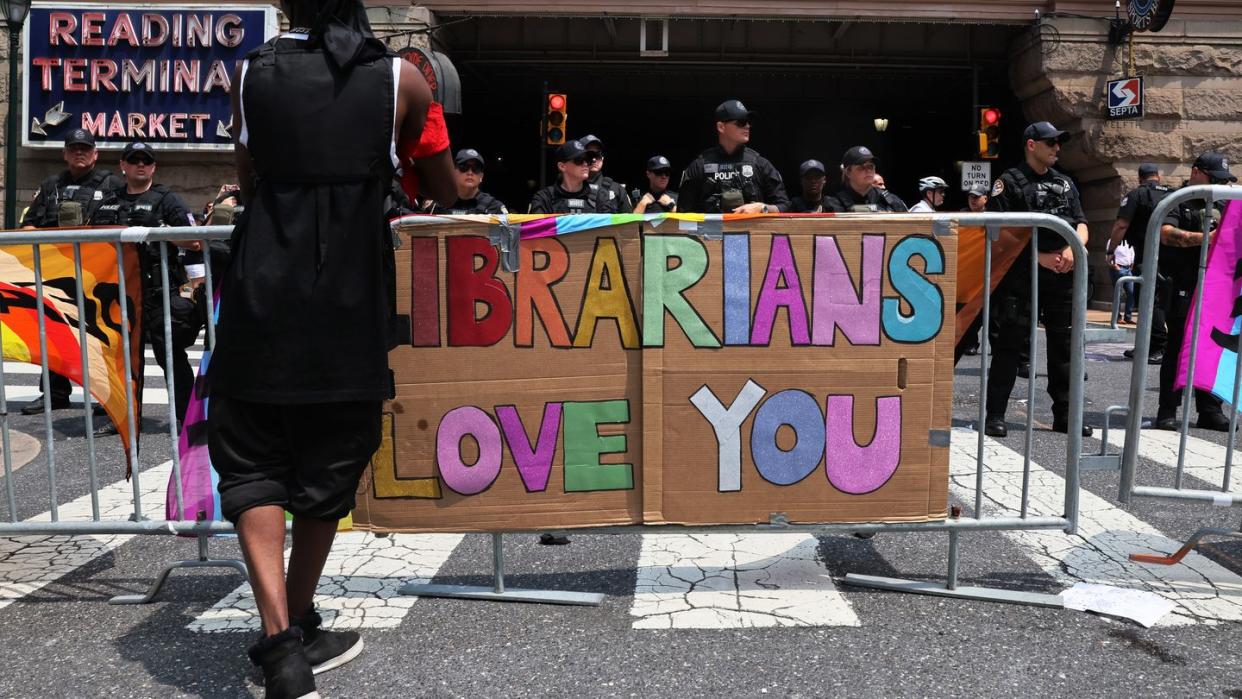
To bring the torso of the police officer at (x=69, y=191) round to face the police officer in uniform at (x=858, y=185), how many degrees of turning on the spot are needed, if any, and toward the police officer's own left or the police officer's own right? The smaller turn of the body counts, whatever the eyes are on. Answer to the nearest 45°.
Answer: approximately 45° to the police officer's own left

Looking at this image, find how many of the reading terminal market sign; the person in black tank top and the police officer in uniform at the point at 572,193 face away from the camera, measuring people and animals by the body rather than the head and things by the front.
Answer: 1

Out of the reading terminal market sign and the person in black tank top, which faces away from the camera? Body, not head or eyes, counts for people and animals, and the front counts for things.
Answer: the person in black tank top

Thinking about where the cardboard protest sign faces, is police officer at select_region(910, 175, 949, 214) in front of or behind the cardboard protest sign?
behind

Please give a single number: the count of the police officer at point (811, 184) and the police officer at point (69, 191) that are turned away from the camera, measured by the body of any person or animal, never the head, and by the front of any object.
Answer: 0

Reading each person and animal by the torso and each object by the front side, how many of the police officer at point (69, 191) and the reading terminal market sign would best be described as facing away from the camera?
0

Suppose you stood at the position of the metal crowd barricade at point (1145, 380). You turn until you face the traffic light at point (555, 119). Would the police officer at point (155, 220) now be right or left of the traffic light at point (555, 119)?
left

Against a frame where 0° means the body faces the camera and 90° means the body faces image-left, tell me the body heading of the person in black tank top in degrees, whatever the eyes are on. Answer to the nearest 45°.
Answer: approximately 180°

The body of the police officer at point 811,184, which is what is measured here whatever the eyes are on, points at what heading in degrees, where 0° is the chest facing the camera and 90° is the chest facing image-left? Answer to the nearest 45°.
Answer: approximately 0°

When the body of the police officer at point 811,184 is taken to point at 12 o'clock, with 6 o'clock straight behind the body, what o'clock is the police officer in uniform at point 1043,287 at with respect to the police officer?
The police officer in uniform is roughly at 11 o'clock from the police officer.

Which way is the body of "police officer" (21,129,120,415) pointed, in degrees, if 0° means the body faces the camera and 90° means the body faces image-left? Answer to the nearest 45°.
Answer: approximately 0°
